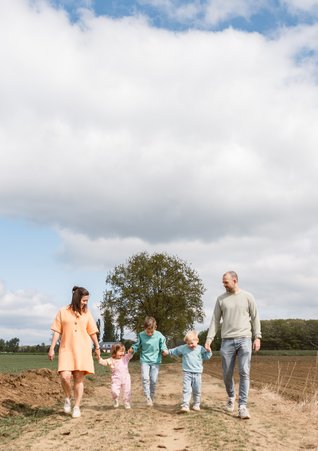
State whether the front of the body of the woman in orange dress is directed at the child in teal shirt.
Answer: no

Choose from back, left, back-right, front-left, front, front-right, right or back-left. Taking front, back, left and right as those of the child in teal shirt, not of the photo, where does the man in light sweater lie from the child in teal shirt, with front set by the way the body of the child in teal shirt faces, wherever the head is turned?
front-left

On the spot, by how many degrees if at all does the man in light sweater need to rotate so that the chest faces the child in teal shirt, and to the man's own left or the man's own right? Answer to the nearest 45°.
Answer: approximately 135° to the man's own right

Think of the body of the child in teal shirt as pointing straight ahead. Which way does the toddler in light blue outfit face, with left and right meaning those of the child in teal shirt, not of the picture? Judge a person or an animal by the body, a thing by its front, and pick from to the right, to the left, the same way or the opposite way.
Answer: the same way

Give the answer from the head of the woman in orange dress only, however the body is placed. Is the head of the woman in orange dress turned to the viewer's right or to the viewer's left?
to the viewer's right

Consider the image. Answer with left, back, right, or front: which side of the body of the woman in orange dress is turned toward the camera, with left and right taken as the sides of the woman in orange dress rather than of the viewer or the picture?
front

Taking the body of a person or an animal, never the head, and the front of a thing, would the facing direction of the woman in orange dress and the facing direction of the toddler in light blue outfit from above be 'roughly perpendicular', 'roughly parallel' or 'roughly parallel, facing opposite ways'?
roughly parallel

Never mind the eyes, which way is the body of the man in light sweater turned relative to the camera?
toward the camera

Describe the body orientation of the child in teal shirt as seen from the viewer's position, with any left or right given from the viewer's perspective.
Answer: facing the viewer

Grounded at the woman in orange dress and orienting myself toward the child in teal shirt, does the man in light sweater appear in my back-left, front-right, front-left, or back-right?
front-right

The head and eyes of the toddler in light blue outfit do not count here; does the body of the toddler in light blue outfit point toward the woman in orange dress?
no

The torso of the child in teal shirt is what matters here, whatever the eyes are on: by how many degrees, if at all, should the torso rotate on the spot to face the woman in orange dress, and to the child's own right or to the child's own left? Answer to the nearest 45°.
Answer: approximately 45° to the child's own right

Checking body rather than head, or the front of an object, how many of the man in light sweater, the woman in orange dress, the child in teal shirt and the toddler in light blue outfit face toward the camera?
4

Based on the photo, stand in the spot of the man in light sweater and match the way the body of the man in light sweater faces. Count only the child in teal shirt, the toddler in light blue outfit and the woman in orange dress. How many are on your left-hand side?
0
